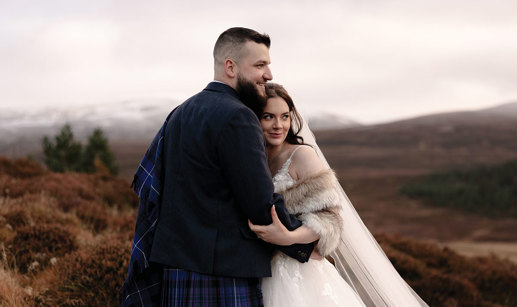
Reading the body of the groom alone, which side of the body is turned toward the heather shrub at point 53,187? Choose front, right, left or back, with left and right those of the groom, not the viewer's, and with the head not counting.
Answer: left

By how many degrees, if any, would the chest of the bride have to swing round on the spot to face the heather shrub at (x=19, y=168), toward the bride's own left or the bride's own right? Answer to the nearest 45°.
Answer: approximately 90° to the bride's own right

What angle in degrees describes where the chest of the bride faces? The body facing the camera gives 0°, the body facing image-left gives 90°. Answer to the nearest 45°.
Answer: approximately 45°

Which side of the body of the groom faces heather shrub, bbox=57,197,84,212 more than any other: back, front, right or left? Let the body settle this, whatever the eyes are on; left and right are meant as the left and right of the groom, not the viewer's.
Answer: left

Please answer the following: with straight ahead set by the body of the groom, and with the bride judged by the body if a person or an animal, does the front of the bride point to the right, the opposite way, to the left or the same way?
the opposite way

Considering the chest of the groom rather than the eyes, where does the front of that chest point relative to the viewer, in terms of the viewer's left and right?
facing away from the viewer and to the right of the viewer

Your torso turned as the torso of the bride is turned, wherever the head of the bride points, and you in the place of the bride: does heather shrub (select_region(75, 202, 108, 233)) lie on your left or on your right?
on your right

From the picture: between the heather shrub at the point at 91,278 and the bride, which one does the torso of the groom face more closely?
the bride

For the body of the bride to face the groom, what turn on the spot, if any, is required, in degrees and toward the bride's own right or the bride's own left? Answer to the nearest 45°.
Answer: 0° — they already face them

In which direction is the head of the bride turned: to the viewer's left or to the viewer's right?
to the viewer's left

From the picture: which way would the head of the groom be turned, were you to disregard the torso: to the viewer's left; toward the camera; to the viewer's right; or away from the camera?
to the viewer's right

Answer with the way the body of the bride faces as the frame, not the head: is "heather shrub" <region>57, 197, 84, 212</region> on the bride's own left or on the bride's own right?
on the bride's own right

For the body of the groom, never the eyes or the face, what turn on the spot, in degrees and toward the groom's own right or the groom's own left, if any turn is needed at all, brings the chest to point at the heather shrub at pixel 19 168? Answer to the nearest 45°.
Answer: approximately 90° to the groom's own left
